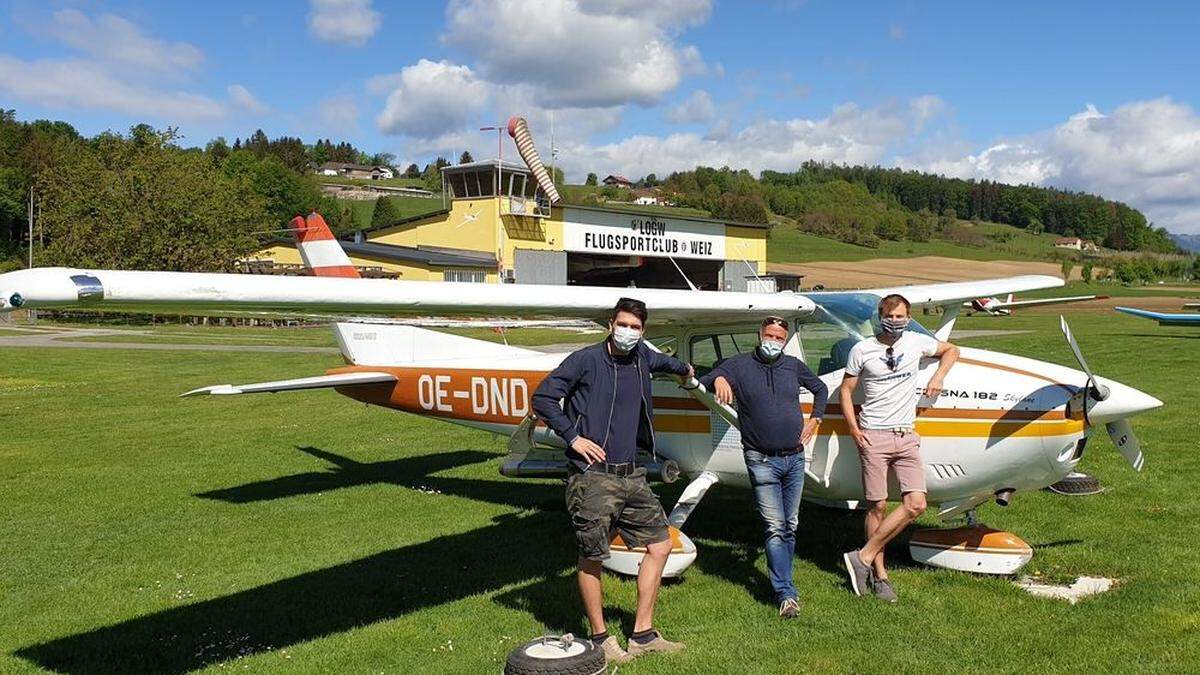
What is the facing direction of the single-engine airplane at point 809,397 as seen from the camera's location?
facing the viewer and to the right of the viewer

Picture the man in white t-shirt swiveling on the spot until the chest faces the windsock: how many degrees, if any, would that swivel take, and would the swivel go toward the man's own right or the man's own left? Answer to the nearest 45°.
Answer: approximately 135° to the man's own right

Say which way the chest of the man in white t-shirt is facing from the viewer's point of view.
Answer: toward the camera

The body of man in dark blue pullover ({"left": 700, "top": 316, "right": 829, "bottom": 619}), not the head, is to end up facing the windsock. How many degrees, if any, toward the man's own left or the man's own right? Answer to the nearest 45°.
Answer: approximately 180°

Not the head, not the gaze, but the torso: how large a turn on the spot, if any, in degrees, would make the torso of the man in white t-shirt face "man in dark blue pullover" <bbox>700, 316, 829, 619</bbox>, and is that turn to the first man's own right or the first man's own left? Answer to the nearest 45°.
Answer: approximately 45° to the first man's own right

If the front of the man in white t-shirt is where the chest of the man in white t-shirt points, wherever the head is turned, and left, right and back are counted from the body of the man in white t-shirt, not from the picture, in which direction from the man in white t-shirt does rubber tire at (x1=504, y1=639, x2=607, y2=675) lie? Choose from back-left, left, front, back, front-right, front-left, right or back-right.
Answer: front-right

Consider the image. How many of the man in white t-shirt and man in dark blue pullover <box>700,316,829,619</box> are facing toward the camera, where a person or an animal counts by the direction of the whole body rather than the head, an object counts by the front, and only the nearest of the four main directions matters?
2

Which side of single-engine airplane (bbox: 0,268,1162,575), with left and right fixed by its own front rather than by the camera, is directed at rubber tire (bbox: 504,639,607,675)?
right

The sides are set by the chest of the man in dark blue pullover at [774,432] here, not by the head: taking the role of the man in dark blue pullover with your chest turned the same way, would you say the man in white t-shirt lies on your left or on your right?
on your left

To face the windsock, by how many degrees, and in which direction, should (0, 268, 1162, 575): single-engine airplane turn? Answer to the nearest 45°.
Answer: approximately 135° to its left

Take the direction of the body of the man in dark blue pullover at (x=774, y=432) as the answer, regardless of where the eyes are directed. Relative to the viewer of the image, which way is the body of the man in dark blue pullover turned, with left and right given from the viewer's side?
facing the viewer

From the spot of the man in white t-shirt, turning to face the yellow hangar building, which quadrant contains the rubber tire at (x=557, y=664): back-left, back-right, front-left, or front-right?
back-left
